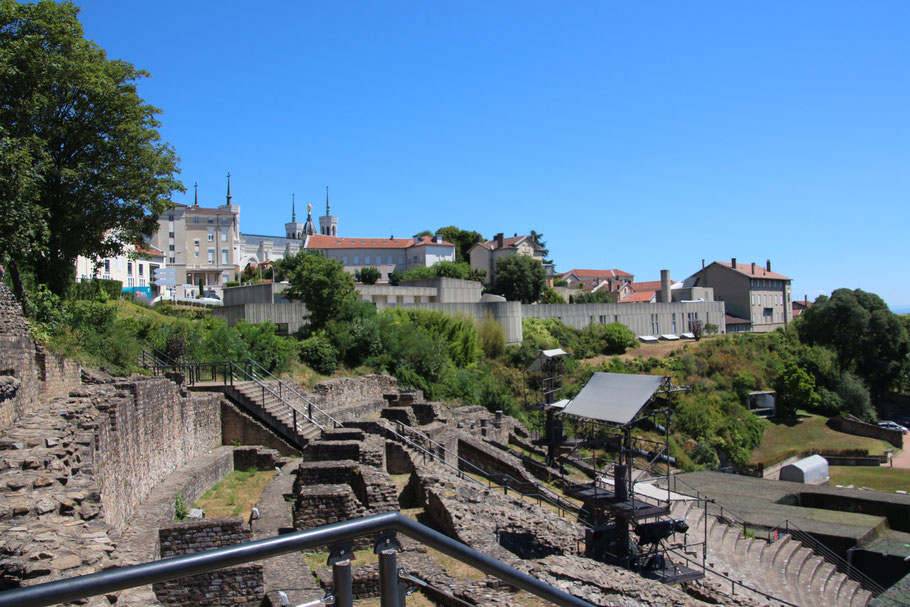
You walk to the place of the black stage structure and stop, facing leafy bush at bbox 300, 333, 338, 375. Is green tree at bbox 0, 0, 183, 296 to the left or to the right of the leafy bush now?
left

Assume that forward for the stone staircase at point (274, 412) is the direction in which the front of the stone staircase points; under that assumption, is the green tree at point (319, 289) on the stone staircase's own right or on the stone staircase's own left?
on the stone staircase's own left

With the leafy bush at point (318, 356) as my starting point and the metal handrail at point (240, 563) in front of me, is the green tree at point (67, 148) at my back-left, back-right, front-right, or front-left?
front-right

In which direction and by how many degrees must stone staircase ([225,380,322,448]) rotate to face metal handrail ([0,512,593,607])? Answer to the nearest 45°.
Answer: approximately 45° to its right

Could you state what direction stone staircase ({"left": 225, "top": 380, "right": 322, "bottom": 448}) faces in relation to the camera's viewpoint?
facing the viewer and to the right of the viewer

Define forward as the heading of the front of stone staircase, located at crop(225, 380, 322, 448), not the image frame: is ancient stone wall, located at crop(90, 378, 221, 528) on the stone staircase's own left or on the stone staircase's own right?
on the stone staircase's own right

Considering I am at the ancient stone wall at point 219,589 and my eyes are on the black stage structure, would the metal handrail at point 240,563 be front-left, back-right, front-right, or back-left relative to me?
back-right

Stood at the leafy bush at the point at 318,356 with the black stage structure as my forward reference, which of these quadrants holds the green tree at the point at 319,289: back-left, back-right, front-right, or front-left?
back-left

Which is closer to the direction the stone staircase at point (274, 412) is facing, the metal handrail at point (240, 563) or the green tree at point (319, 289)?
the metal handrail

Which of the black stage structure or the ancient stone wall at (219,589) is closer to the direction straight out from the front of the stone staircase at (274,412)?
the black stage structure

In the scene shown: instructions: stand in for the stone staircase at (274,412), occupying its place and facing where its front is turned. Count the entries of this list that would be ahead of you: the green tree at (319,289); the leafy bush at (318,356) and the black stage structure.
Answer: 1
